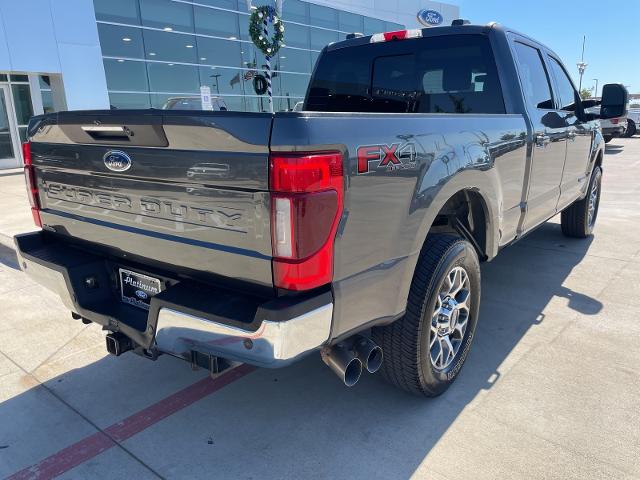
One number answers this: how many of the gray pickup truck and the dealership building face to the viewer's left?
0

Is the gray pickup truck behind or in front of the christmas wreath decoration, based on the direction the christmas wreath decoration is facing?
in front

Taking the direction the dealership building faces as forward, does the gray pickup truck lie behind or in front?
in front

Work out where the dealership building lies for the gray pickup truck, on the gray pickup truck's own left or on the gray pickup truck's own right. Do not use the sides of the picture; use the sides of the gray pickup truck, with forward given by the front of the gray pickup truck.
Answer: on the gray pickup truck's own left

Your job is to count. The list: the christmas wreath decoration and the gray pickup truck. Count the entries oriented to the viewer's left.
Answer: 0

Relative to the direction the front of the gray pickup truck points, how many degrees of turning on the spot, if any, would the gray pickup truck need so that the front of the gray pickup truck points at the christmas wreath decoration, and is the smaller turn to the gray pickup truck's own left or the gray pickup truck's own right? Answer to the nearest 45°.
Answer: approximately 45° to the gray pickup truck's own left

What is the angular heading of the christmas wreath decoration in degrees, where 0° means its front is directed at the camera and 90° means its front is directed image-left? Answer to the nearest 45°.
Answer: approximately 315°

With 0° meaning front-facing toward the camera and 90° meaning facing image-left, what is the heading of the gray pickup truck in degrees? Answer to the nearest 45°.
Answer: approximately 225°

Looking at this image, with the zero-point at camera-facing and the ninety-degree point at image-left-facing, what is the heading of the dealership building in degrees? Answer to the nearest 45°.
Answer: approximately 315°
